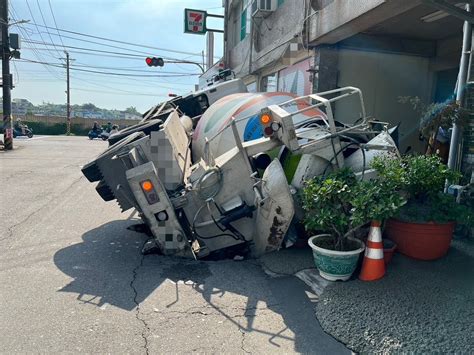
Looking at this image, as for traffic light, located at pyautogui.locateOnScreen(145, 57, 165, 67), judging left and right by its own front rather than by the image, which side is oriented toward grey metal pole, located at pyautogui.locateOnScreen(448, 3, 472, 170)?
front

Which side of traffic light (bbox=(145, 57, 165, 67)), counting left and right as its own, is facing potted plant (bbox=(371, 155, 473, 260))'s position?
front

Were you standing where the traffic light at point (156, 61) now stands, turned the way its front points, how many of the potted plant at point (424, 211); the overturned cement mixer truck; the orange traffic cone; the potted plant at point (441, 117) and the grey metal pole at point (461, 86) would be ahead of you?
5

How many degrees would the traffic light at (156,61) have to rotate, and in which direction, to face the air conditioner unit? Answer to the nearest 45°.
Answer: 0° — it already faces it

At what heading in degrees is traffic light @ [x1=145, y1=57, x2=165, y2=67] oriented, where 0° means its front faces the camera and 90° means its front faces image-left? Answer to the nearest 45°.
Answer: approximately 0°

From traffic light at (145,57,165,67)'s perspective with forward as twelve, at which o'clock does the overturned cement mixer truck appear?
The overturned cement mixer truck is roughly at 12 o'clock from the traffic light.

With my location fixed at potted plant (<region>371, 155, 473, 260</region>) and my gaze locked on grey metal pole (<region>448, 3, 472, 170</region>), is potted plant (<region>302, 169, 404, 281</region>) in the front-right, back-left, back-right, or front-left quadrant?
back-left

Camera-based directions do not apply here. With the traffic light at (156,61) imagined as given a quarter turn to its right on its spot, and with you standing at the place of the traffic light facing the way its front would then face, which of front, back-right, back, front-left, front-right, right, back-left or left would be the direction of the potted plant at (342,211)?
left

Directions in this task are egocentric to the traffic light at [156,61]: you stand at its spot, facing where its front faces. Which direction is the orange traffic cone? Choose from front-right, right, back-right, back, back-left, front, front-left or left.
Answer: front
